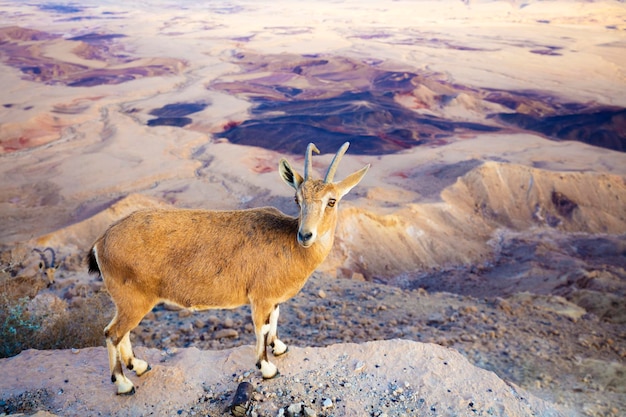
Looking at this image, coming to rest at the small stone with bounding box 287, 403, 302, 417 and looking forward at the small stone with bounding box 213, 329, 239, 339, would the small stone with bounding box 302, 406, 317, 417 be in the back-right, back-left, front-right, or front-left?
back-right

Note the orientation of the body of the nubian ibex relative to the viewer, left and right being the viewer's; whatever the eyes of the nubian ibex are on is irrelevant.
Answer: facing to the right of the viewer

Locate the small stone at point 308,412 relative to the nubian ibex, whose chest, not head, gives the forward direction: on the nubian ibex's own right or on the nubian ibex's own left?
on the nubian ibex's own right

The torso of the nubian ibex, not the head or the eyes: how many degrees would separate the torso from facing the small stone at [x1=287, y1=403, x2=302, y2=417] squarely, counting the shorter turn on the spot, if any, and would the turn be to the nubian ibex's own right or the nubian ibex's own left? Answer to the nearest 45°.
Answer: approximately 45° to the nubian ibex's own right
